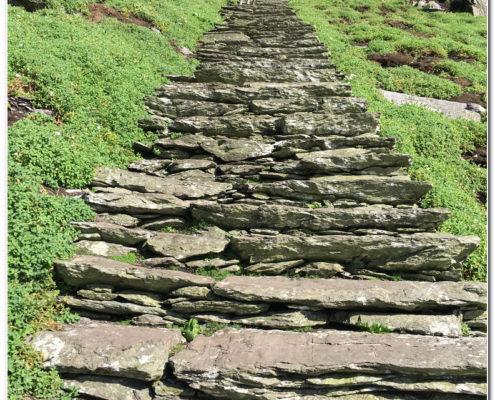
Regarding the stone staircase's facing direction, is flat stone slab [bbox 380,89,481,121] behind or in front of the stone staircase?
behind

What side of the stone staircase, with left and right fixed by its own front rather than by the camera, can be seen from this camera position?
front
